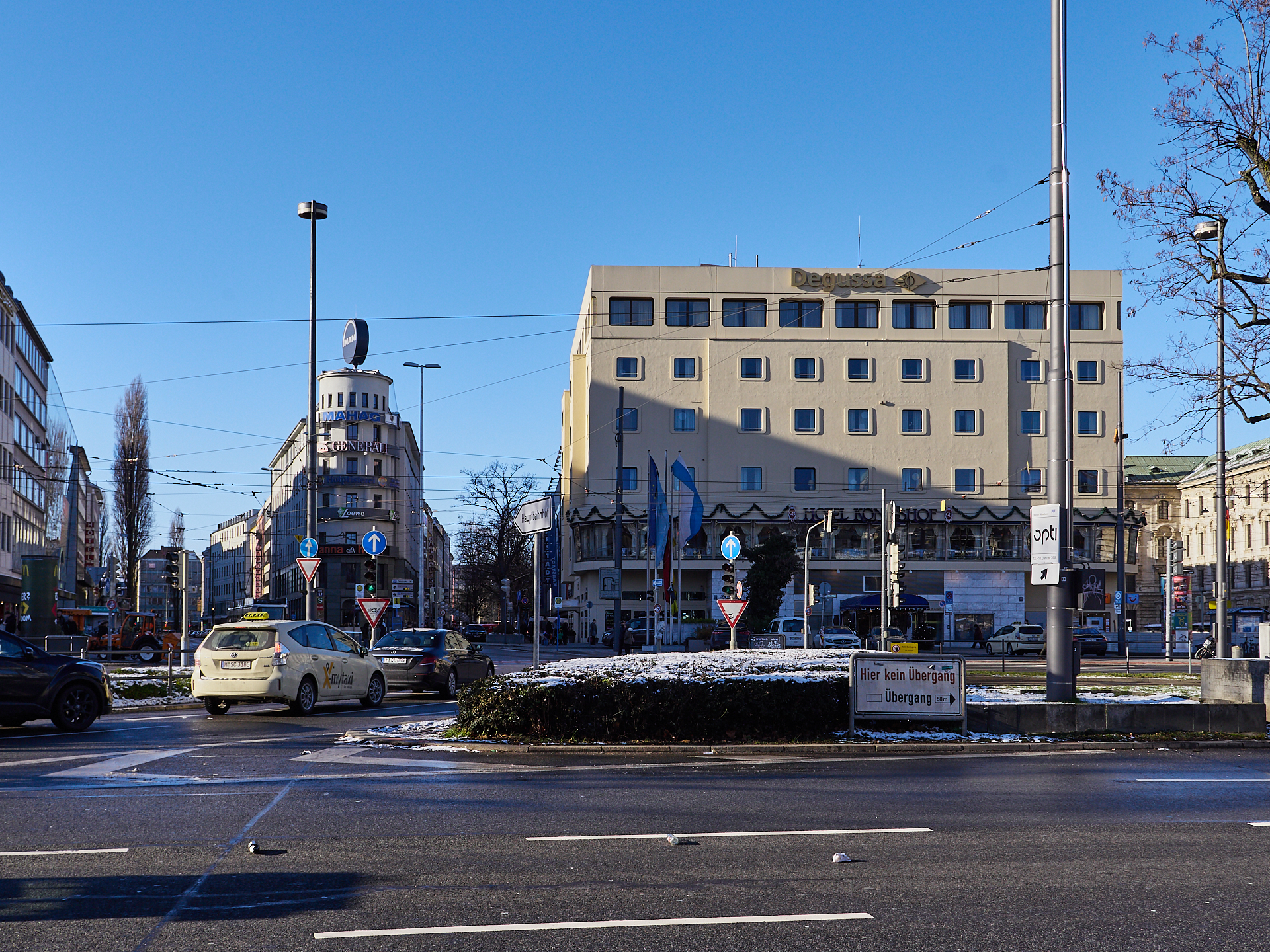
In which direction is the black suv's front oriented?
to the viewer's right

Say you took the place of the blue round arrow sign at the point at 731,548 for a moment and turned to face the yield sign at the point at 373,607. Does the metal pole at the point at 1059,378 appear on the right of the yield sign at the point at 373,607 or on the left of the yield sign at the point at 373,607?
left

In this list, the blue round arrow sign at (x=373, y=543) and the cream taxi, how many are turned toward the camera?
1

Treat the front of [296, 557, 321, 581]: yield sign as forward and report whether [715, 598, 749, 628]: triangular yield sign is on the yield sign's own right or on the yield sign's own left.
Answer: on the yield sign's own left

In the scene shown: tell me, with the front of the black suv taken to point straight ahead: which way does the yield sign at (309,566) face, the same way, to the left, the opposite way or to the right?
to the right
